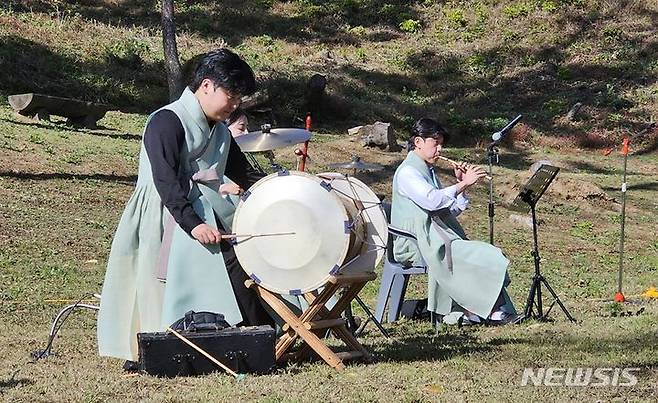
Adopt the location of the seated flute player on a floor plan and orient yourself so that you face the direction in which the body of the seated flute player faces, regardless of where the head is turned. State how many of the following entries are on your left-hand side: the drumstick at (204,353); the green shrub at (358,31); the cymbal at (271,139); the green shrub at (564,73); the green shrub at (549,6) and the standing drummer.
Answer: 3

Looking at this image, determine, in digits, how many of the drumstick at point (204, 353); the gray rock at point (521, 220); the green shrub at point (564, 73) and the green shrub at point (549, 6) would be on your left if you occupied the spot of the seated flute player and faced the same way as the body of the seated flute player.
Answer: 3

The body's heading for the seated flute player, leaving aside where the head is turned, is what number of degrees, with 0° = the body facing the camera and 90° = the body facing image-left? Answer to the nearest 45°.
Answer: approximately 270°

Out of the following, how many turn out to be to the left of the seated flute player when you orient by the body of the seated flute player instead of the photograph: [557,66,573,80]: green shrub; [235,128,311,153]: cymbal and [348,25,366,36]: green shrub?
2

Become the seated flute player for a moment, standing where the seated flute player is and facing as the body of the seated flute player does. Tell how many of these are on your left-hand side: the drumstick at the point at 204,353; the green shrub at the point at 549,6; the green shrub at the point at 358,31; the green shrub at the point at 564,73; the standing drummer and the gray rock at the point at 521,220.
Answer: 4

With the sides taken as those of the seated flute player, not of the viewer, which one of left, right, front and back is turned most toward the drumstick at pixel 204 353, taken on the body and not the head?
right

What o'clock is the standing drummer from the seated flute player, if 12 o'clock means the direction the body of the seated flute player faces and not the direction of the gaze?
The standing drummer is roughly at 4 o'clock from the seated flute player.

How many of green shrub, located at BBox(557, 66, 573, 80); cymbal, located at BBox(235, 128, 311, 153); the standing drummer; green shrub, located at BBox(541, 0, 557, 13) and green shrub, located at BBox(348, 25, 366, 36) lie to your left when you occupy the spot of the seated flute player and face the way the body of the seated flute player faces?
3

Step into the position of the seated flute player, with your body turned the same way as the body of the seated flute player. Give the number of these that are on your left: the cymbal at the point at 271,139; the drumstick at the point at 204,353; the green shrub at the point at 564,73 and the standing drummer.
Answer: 1

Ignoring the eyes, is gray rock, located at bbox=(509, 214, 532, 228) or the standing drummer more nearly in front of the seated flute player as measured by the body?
the gray rock

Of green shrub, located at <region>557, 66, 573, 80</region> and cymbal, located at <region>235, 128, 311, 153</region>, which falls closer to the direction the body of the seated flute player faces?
the green shrub

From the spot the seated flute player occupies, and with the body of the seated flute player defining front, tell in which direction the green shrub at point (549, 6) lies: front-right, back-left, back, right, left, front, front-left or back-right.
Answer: left

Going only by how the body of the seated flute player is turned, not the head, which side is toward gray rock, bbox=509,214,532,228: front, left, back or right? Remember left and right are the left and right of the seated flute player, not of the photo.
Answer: left

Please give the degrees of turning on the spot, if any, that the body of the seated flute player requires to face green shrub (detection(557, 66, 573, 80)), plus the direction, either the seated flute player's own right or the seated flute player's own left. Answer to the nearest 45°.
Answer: approximately 90° to the seated flute player's own left
